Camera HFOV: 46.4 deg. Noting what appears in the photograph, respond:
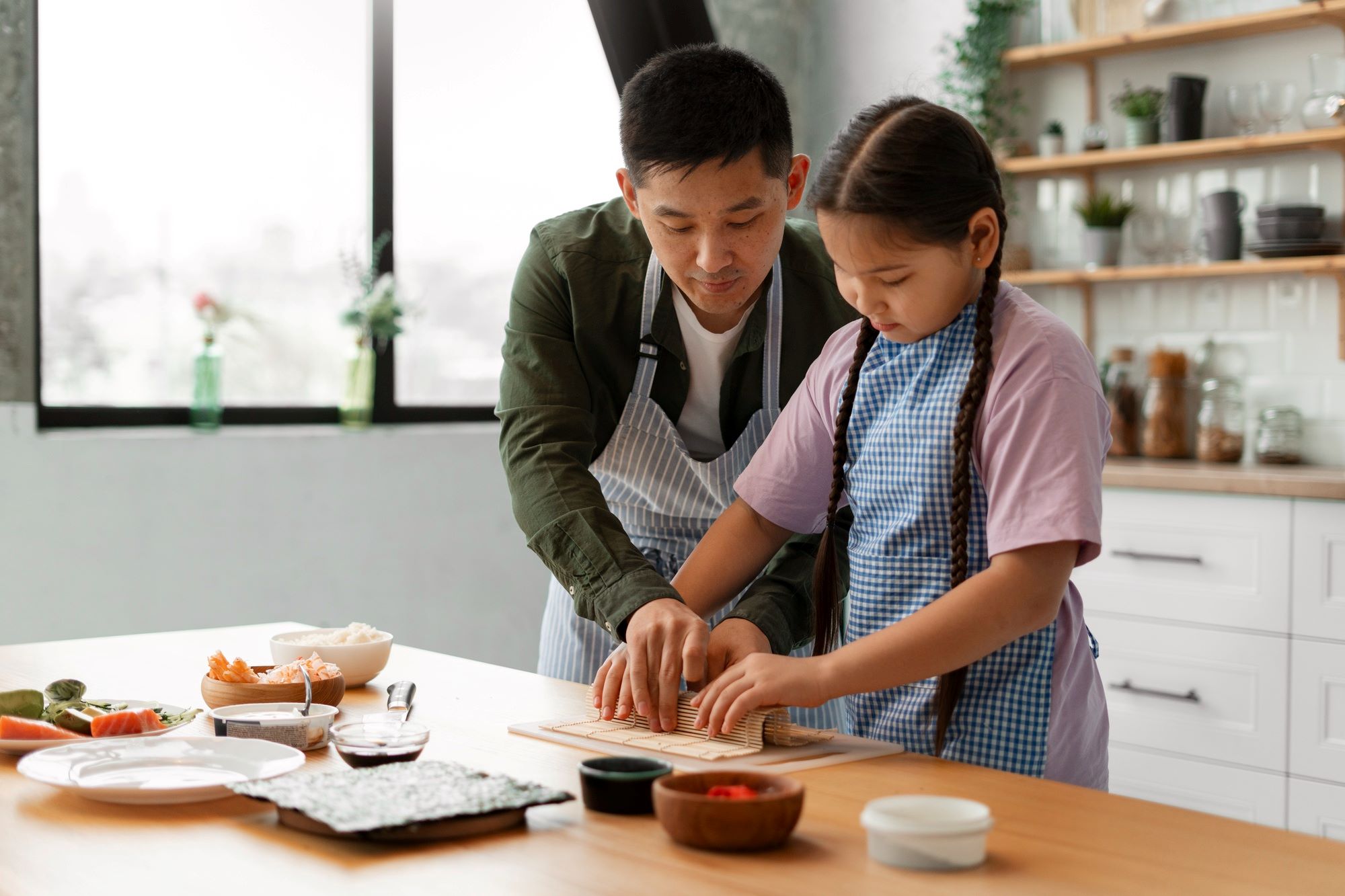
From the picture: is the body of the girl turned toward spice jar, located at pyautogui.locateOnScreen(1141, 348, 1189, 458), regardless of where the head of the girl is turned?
no

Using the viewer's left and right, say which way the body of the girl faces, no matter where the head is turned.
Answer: facing the viewer and to the left of the viewer

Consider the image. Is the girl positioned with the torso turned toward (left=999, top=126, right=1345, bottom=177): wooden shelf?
no

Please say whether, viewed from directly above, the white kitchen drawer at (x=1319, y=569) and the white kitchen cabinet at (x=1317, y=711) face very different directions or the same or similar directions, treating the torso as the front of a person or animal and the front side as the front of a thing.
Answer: same or similar directions

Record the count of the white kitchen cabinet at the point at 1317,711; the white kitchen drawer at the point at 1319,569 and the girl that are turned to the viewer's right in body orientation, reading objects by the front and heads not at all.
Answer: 0

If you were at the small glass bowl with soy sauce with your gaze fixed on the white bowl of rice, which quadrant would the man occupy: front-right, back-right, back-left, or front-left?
front-right

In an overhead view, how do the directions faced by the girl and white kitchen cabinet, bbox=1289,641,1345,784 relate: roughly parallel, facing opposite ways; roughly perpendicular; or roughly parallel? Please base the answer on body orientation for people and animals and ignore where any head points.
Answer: roughly parallel

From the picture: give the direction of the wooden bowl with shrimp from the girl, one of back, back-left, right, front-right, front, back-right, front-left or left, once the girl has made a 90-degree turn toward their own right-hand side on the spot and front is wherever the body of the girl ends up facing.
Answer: front-left

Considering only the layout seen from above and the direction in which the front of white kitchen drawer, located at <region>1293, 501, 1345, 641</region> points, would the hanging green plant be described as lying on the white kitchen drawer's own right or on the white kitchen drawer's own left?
on the white kitchen drawer's own right

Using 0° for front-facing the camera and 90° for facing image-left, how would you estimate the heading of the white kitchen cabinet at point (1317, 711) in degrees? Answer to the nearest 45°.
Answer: approximately 45°

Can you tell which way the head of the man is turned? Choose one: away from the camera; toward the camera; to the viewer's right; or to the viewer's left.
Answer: toward the camera

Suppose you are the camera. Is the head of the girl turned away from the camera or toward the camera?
toward the camera

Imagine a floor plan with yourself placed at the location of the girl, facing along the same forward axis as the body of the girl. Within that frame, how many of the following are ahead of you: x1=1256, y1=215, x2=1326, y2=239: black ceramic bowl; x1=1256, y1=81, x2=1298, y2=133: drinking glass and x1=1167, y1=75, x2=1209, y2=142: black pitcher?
0

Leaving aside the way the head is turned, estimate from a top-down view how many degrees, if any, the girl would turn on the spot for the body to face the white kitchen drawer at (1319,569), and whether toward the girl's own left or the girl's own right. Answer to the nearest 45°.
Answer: approximately 180°
